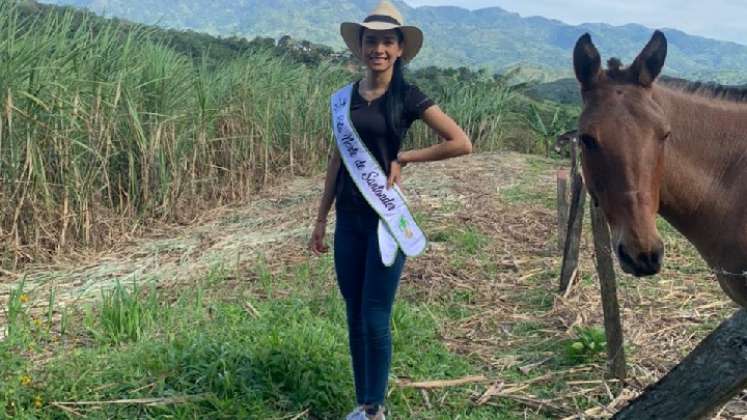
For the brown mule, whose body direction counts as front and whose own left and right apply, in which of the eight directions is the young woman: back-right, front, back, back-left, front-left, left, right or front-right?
front-right

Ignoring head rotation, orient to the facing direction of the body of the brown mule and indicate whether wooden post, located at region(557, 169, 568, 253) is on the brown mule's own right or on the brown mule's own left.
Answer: on the brown mule's own right

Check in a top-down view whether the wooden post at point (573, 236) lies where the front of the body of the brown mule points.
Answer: no

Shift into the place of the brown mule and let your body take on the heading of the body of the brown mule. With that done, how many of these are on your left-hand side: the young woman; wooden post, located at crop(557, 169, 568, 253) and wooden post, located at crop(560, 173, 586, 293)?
0

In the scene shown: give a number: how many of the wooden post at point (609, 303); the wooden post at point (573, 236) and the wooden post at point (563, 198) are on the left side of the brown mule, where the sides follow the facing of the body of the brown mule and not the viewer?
0

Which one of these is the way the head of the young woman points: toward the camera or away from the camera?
toward the camera

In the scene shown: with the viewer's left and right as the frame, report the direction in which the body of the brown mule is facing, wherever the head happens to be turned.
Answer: facing the viewer and to the left of the viewer

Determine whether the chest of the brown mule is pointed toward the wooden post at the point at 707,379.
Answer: no

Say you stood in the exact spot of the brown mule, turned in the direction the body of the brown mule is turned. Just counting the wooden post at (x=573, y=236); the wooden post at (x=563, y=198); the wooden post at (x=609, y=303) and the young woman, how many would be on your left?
0
